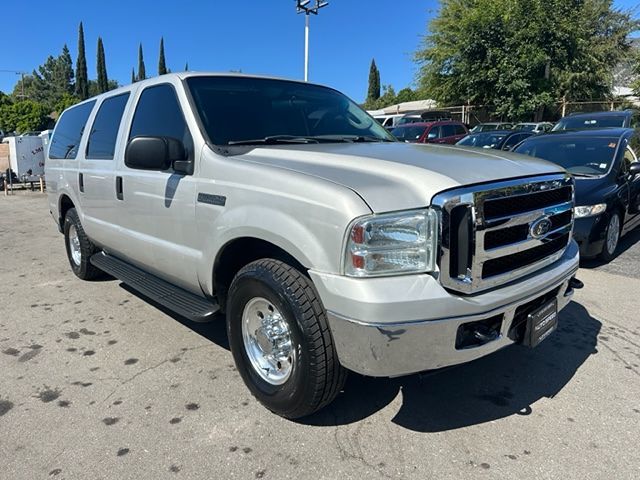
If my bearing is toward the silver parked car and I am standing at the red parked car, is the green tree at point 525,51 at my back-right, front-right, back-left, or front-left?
back-left

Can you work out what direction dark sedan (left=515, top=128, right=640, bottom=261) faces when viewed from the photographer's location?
facing the viewer and to the left of the viewer

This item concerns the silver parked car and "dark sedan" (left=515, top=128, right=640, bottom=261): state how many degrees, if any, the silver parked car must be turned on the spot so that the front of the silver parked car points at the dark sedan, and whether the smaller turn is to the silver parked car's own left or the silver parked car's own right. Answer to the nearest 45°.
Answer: approximately 90° to the silver parked car's own left

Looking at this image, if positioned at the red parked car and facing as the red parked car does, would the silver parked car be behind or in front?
in front

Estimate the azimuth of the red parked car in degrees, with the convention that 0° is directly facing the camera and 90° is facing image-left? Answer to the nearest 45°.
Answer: approximately 45°

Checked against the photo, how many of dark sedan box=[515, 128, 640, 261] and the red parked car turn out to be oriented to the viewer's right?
0

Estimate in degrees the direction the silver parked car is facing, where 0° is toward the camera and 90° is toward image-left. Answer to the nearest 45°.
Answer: approximately 315°

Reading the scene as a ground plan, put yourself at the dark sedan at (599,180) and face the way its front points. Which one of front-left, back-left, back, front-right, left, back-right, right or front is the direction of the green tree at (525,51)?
back-right

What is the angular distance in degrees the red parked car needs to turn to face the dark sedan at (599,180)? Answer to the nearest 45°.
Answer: approximately 45° to its left
